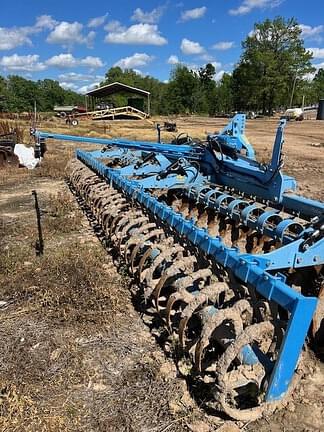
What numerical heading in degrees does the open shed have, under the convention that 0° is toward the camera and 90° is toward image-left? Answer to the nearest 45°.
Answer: approximately 0°

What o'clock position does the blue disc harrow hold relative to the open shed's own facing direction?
The blue disc harrow is roughly at 12 o'clock from the open shed.

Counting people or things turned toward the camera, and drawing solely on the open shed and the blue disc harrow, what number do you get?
1
